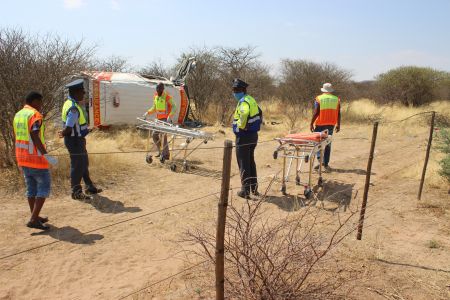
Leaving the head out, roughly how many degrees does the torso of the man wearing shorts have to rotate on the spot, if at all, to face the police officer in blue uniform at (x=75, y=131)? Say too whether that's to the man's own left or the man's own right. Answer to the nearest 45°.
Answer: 0° — they already face them

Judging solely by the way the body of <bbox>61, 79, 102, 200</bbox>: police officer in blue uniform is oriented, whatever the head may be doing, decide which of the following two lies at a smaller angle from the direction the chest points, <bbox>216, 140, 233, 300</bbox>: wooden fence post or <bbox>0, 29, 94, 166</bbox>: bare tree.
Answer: the wooden fence post

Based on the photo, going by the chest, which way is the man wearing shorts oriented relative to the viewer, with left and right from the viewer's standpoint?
facing away from the viewer and to the right of the viewer

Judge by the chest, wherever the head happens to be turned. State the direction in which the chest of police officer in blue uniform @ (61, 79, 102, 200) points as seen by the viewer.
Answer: to the viewer's right

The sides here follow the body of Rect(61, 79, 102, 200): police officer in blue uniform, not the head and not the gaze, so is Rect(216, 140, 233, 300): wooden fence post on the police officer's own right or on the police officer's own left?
on the police officer's own right

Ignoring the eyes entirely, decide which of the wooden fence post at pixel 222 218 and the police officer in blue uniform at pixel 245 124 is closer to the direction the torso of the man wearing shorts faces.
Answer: the police officer in blue uniform

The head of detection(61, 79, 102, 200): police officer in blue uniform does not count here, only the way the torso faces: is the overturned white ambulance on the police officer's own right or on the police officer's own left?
on the police officer's own left

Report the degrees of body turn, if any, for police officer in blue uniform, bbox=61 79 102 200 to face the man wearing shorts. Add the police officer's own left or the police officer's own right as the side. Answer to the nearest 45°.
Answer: approximately 135° to the police officer's own right

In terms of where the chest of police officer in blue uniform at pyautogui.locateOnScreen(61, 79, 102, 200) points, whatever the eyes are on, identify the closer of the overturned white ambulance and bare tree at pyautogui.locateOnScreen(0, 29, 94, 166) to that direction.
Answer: the overturned white ambulance
